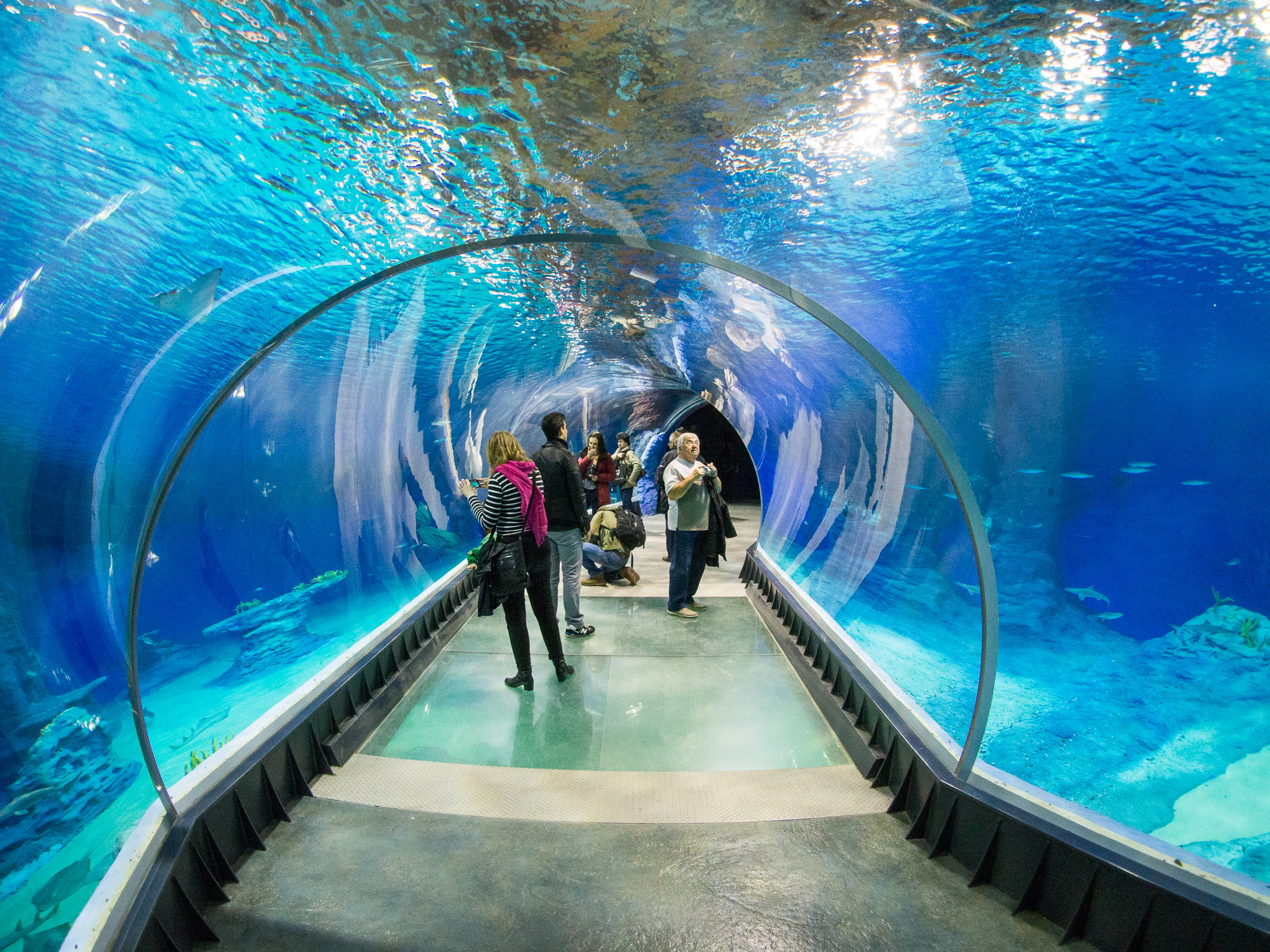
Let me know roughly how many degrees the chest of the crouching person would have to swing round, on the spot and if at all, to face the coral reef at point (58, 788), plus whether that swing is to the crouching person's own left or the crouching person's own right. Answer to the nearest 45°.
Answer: approximately 45° to the crouching person's own left

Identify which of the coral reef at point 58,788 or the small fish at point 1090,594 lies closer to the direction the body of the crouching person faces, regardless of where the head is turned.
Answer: the coral reef

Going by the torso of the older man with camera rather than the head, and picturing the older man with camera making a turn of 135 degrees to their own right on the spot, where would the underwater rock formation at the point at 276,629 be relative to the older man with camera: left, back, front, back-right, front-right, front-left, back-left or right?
front

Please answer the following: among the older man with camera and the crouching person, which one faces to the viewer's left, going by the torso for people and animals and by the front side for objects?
the crouching person

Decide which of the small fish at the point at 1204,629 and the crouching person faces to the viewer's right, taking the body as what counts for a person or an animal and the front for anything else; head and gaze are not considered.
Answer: the small fish

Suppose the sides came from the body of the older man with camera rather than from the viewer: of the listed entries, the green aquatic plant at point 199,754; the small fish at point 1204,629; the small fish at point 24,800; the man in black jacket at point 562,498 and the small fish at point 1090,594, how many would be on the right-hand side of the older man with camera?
3

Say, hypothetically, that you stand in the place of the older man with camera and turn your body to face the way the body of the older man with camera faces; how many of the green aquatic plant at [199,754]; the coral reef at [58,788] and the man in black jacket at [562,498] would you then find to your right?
3

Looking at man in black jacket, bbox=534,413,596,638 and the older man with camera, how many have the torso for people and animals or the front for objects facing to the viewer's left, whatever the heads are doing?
0

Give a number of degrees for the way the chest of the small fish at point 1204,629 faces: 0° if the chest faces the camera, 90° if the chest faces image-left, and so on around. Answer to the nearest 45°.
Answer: approximately 270°

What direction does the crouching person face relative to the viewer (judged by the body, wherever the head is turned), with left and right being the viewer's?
facing to the left of the viewer
